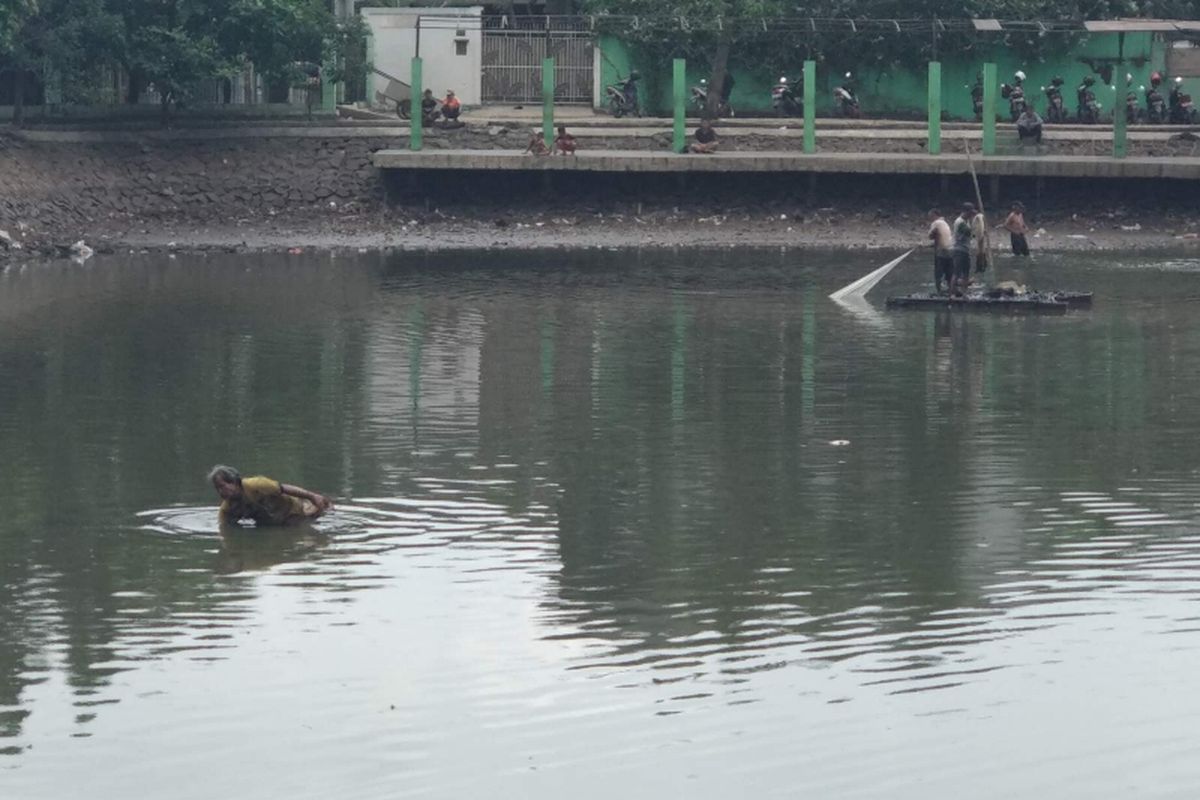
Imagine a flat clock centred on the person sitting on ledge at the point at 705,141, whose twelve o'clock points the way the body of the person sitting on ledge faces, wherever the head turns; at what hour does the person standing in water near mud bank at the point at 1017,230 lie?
The person standing in water near mud bank is roughly at 11 o'clock from the person sitting on ledge.

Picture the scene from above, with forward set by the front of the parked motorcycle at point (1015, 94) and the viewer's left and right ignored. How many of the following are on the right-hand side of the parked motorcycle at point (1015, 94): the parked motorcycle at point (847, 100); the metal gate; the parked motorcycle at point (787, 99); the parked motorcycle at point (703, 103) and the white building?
5

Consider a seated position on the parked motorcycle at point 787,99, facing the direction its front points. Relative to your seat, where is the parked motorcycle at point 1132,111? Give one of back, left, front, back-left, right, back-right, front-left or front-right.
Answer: back-left

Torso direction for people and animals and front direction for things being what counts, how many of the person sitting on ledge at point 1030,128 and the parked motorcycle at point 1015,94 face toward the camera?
2

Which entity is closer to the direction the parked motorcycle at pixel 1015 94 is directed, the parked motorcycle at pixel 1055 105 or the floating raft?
the floating raft

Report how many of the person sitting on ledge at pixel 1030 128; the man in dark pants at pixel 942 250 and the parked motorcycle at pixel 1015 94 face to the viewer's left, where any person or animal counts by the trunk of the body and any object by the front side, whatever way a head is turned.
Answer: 1

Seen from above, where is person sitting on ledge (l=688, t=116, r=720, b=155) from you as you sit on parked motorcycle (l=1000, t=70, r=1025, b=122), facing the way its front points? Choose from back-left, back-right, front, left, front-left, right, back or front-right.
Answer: front-right

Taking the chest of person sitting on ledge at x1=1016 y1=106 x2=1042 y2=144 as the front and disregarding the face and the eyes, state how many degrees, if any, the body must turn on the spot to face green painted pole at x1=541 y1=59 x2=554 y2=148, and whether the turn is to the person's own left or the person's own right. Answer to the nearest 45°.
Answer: approximately 90° to the person's own right

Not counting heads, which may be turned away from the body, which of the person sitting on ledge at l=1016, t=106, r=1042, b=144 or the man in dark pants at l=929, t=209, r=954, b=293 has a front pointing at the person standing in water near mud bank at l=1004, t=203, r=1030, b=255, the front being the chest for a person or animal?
the person sitting on ledge

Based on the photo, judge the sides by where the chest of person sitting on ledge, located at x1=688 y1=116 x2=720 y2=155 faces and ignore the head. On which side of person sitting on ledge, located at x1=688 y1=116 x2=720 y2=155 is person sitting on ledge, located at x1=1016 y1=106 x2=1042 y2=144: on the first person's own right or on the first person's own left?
on the first person's own left

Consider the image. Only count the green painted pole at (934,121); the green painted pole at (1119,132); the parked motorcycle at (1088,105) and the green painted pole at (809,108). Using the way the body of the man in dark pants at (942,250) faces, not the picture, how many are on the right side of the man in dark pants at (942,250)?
4

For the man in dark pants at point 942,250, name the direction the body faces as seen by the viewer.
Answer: to the viewer's left

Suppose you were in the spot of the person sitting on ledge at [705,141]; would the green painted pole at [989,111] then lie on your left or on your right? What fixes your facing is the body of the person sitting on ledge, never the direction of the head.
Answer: on your left

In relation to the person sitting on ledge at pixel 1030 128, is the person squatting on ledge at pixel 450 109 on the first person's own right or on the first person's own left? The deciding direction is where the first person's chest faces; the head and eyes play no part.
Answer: on the first person's own right

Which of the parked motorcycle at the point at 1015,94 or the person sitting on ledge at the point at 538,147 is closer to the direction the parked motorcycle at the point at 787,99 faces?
the person sitting on ledge
